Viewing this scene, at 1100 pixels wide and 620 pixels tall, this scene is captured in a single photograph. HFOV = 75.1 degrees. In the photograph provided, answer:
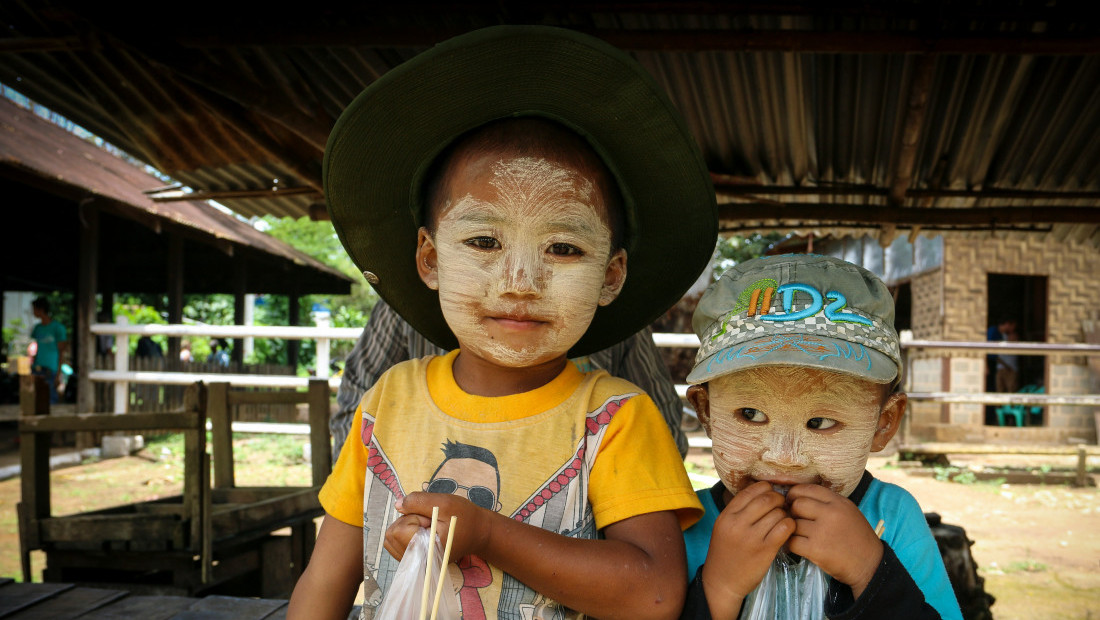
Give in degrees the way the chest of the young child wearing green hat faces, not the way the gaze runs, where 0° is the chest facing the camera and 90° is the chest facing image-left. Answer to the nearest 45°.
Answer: approximately 0°

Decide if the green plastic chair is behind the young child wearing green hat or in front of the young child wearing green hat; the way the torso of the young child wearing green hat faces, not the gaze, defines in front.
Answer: behind

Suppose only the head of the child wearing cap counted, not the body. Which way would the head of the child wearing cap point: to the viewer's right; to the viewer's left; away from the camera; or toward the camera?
toward the camera

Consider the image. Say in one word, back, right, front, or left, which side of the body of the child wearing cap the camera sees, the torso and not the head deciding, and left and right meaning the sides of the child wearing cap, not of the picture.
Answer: front

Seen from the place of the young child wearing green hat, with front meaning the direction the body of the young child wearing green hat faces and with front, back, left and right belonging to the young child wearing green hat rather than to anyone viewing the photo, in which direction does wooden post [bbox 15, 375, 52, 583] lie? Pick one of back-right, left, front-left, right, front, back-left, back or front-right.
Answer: back-right

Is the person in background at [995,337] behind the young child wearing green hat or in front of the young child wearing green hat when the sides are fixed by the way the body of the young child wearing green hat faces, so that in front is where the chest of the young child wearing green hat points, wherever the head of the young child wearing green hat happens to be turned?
behind

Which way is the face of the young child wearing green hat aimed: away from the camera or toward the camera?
toward the camera

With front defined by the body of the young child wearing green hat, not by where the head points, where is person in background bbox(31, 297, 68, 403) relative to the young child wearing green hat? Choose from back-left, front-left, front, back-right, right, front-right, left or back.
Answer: back-right

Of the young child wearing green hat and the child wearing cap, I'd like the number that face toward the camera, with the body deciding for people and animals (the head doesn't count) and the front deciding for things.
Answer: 2

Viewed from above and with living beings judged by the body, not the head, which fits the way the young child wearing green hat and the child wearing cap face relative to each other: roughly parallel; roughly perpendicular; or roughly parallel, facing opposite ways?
roughly parallel

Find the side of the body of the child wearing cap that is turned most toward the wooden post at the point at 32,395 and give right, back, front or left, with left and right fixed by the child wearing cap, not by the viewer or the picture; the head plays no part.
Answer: right

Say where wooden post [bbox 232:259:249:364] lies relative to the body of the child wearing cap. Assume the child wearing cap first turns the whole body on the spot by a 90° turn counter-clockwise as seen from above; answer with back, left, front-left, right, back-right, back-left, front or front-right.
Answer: back-left
